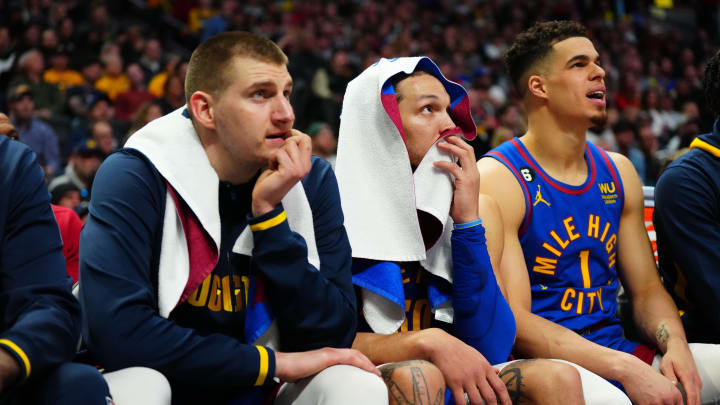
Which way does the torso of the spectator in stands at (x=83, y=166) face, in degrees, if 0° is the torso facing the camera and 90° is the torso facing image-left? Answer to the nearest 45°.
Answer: approximately 315°

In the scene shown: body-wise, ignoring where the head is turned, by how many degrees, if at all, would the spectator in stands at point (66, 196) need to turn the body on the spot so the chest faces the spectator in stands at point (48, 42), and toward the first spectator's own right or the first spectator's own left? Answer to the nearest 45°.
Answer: approximately 135° to the first spectator's own left

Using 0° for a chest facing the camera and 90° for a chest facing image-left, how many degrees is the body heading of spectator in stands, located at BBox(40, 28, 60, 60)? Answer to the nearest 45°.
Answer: approximately 0°

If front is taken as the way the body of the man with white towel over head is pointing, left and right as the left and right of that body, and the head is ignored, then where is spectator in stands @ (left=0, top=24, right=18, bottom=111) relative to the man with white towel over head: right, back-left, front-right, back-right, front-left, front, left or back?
back

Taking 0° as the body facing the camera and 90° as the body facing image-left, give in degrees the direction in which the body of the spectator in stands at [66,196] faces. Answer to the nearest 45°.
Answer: approximately 315°

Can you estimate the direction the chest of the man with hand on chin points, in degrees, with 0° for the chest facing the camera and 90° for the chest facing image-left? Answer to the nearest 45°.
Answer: approximately 315°
